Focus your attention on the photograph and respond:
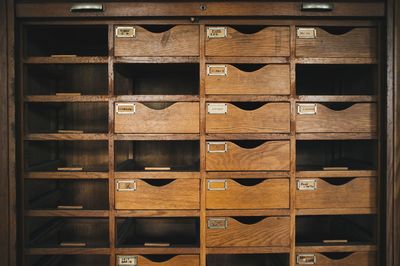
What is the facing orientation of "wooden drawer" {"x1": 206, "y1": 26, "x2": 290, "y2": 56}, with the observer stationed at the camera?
facing the viewer

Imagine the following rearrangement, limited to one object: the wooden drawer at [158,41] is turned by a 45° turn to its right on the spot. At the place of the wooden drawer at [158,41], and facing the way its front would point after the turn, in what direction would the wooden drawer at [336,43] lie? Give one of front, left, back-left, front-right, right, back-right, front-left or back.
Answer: back-left

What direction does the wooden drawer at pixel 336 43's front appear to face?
toward the camera

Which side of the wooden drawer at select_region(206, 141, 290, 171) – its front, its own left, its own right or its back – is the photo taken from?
front

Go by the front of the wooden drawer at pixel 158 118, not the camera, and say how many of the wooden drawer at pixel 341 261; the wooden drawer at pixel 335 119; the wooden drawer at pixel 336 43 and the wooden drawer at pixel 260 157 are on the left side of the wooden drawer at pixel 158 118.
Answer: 4

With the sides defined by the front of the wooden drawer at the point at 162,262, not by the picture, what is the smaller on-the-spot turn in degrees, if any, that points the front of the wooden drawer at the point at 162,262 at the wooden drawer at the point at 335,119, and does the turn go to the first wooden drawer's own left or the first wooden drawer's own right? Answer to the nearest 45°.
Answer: approximately 90° to the first wooden drawer's own left

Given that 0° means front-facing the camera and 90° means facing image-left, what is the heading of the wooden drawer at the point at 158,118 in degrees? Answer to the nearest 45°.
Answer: approximately 0°
